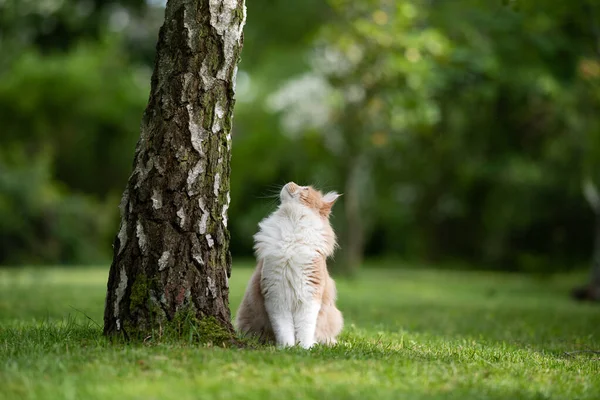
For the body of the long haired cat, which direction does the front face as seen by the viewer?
toward the camera

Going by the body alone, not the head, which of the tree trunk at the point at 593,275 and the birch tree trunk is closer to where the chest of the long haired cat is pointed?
the birch tree trunk

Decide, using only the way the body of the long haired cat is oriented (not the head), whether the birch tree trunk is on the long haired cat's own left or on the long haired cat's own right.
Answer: on the long haired cat's own right

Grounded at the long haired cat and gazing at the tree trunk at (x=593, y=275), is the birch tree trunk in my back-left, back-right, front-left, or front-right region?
back-left

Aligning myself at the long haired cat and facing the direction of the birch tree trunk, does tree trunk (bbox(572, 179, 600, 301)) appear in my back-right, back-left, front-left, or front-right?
back-right

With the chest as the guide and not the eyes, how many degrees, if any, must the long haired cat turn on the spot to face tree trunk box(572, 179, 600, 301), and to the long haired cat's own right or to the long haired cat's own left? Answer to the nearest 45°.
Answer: approximately 135° to the long haired cat's own left
